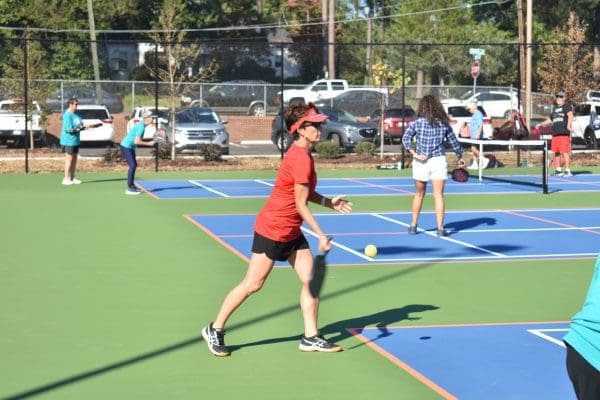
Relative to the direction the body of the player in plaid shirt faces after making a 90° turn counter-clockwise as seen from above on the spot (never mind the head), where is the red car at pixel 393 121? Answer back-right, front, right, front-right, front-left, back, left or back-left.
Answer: right

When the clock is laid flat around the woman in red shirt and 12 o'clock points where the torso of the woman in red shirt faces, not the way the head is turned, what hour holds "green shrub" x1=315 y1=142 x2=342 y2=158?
The green shrub is roughly at 9 o'clock from the woman in red shirt.

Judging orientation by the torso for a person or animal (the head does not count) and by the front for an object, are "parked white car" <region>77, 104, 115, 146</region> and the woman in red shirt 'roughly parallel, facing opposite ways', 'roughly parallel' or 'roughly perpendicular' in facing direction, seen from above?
roughly perpendicular

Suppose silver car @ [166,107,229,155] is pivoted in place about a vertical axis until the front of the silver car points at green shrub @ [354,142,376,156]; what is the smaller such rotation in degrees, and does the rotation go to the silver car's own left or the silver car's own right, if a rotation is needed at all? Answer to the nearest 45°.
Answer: approximately 90° to the silver car's own left

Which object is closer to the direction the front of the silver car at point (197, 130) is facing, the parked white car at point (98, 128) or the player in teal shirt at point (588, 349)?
the player in teal shirt

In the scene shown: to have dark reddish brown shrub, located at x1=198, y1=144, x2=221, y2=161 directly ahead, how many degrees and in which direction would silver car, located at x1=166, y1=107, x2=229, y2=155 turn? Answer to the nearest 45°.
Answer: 0° — it already faces it

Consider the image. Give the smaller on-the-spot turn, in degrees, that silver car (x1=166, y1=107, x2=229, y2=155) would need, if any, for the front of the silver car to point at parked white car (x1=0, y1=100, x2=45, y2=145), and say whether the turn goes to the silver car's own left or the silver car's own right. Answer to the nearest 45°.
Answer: approximately 135° to the silver car's own right

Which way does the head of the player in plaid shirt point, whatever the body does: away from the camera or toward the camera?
away from the camera

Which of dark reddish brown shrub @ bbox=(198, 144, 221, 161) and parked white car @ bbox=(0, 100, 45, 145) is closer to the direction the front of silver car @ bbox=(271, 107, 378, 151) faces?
the dark reddish brown shrub

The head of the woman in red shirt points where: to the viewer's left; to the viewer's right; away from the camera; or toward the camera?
to the viewer's right

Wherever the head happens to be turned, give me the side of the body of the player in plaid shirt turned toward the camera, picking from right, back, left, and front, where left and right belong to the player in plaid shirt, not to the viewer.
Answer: back

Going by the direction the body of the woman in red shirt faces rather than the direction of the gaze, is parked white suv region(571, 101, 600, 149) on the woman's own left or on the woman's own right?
on the woman's own left

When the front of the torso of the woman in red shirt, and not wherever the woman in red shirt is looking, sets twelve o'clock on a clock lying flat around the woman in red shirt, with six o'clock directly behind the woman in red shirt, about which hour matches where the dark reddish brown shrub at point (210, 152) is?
The dark reddish brown shrub is roughly at 9 o'clock from the woman in red shirt.

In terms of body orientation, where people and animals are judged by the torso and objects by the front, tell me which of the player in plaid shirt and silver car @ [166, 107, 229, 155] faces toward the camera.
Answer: the silver car
